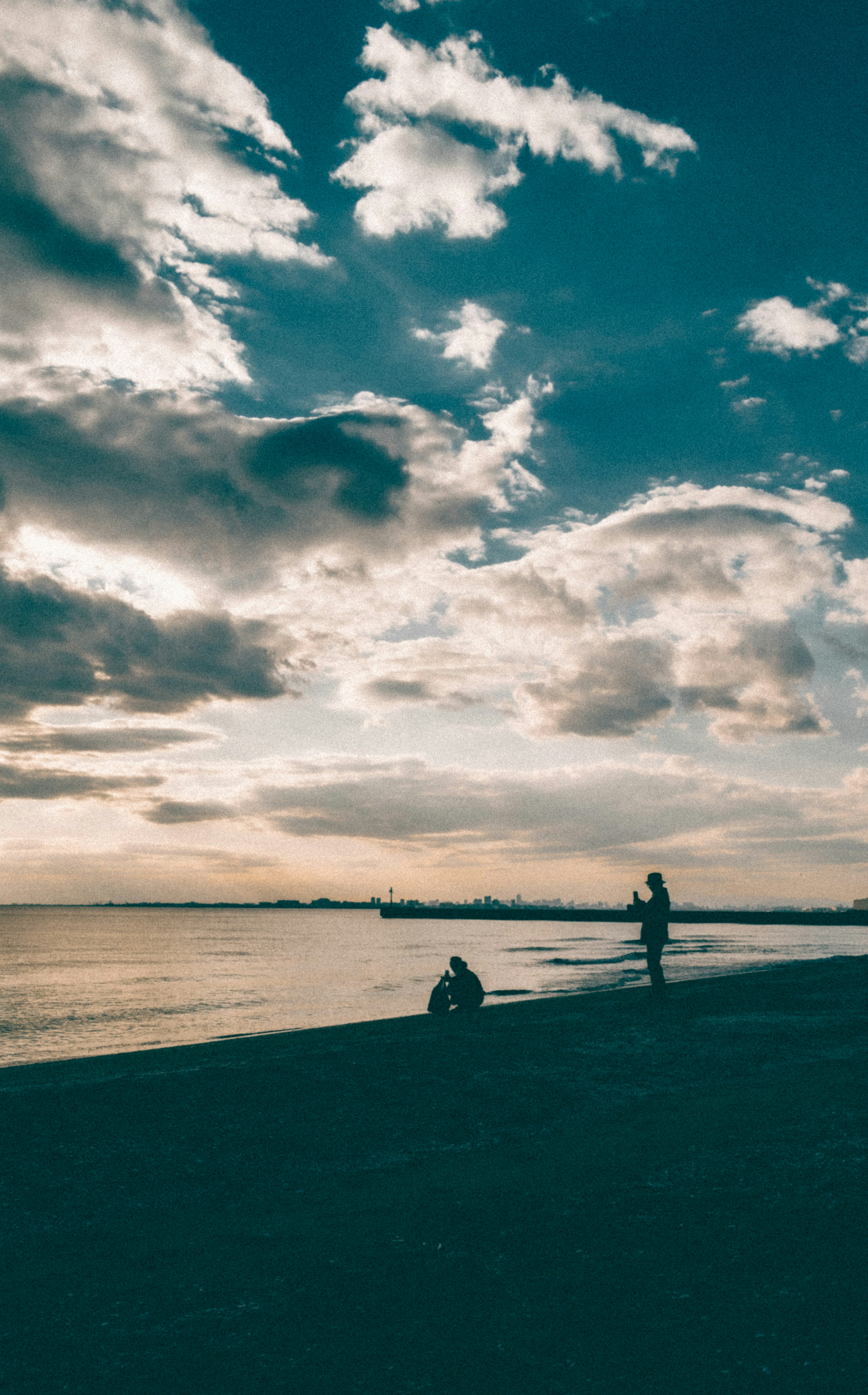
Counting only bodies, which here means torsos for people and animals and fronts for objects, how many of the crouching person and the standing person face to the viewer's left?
2

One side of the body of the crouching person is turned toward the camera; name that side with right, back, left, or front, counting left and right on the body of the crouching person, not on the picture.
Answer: left

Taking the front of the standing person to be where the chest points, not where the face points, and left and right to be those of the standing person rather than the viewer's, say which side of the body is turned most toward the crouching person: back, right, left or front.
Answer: front

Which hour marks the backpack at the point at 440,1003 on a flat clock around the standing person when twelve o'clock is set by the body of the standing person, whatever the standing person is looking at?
The backpack is roughly at 12 o'clock from the standing person.

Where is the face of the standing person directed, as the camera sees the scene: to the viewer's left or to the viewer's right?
to the viewer's left

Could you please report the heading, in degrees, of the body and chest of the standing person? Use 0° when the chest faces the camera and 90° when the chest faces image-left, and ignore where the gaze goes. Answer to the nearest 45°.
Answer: approximately 90°

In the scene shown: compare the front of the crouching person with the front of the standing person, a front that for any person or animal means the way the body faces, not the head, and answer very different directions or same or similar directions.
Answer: same or similar directions
